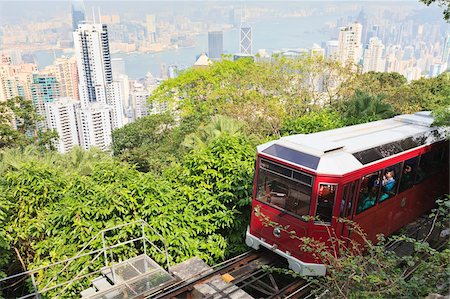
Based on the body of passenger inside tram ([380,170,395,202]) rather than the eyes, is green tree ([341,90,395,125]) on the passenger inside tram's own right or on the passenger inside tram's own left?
on the passenger inside tram's own right

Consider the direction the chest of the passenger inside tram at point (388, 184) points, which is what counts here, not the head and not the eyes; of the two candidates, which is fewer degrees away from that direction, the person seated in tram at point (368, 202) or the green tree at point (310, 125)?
the person seated in tram

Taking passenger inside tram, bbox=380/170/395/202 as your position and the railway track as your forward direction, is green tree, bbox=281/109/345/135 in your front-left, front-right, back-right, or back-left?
back-right

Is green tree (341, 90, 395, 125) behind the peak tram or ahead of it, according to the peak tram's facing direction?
behind

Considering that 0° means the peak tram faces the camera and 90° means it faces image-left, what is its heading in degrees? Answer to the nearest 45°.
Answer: approximately 45°

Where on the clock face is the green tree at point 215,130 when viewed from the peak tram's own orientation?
The green tree is roughly at 3 o'clock from the peak tram.

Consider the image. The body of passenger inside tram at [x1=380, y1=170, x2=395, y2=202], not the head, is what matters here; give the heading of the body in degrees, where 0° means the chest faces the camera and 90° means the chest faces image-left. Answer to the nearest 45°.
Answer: approximately 45°
